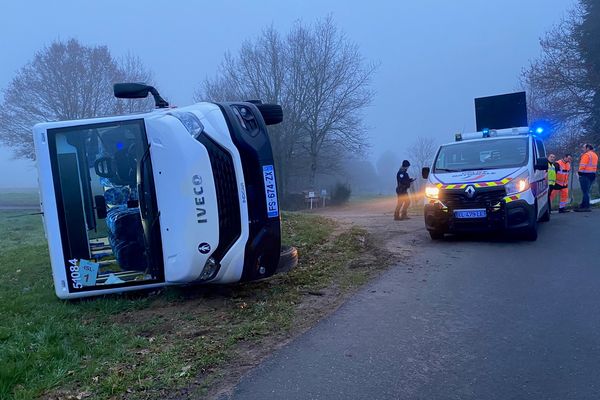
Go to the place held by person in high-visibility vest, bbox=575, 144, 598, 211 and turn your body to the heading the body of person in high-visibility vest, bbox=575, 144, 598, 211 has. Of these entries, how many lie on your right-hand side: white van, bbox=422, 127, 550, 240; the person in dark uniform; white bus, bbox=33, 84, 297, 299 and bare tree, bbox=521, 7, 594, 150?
1

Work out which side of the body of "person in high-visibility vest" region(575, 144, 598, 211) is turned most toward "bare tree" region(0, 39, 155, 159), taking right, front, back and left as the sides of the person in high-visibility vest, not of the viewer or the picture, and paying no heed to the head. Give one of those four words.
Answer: front

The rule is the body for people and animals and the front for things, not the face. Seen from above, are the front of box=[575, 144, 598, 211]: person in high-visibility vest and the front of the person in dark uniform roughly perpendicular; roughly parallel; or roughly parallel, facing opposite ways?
roughly parallel, facing opposite ways

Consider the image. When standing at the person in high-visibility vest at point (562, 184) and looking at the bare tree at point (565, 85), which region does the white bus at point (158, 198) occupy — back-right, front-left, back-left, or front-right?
back-left

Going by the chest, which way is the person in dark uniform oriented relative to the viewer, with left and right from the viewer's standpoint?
facing to the right of the viewer

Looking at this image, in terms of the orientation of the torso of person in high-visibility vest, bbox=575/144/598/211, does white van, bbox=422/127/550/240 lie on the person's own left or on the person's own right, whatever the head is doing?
on the person's own left

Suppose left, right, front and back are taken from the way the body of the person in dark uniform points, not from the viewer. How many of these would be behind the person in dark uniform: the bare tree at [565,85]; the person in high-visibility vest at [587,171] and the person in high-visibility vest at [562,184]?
0

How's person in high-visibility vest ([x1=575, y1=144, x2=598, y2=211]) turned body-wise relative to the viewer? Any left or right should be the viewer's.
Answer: facing to the left of the viewer

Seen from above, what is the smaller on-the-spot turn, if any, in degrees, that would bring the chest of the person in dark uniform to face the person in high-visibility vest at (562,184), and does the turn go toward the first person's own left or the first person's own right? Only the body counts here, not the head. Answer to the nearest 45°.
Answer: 0° — they already face them

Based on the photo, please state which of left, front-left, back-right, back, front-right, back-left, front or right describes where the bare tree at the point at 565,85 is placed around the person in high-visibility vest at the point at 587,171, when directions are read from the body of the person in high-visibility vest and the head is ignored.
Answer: right
